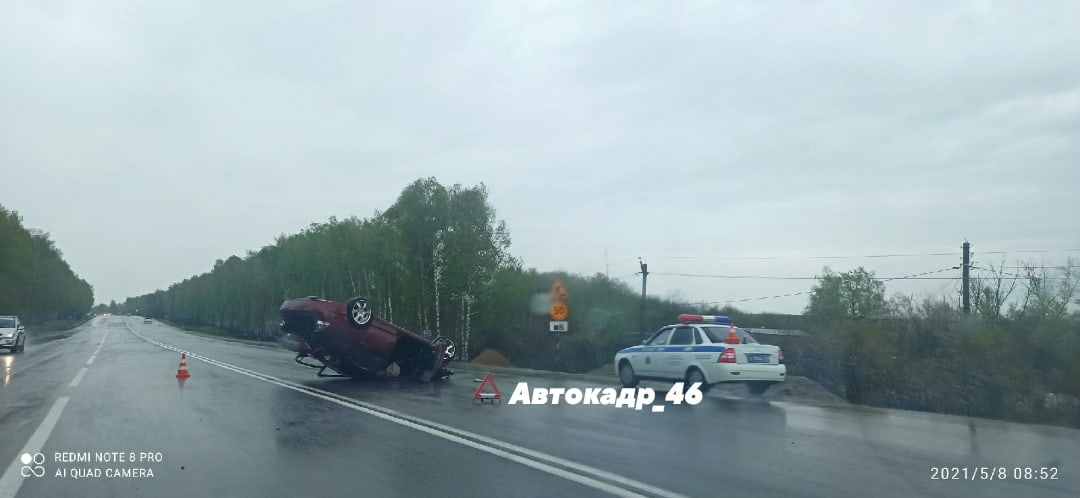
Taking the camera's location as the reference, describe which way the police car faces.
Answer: facing away from the viewer and to the left of the viewer

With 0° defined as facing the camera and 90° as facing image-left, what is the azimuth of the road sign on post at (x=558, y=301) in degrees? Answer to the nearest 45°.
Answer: approximately 0°

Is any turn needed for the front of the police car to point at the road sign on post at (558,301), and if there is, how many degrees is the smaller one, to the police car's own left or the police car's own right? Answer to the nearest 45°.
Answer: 0° — it already faces it

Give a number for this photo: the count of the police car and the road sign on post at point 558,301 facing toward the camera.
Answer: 1

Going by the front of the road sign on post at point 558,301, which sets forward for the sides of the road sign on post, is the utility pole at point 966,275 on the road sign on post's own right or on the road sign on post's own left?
on the road sign on post's own left

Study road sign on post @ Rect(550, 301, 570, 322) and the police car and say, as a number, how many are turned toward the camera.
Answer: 1

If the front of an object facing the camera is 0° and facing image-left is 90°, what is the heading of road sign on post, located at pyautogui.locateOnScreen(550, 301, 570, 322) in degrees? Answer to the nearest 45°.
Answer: approximately 0°
